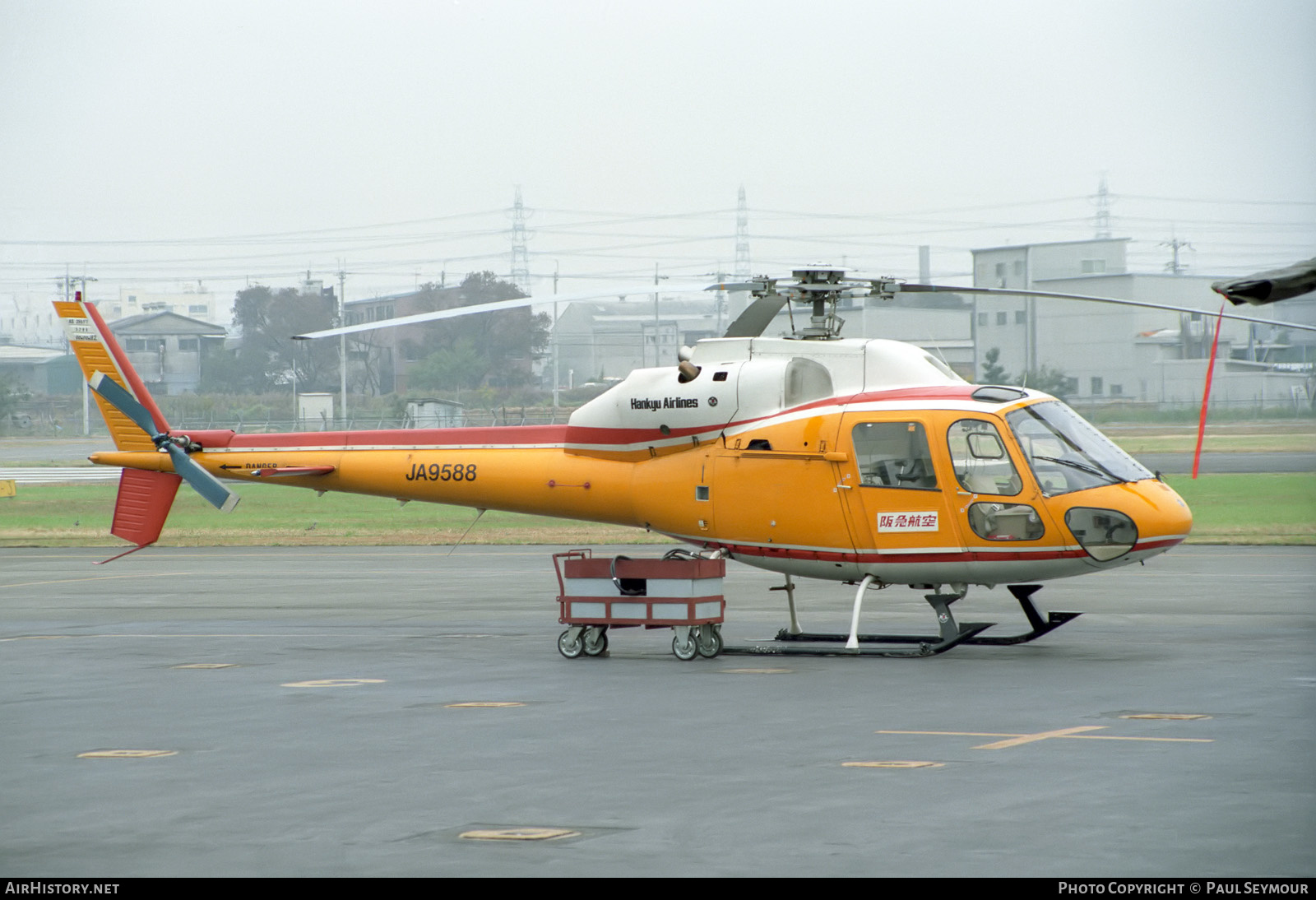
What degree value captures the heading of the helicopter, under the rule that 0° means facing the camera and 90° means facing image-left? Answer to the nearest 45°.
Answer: approximately 270°
